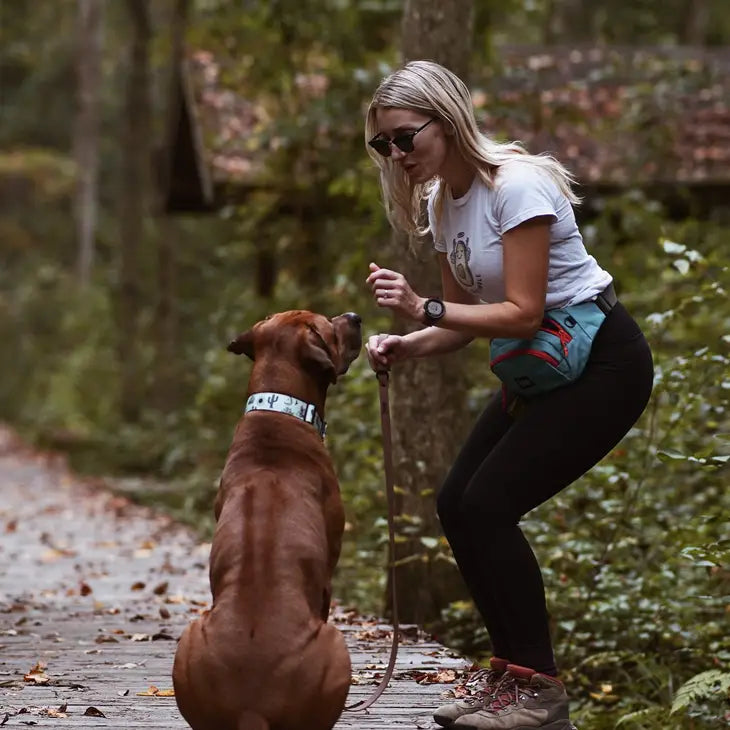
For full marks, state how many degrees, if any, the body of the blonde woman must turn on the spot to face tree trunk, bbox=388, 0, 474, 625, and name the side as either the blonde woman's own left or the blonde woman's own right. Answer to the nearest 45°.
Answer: approximately 90° to the blonde woman's own right

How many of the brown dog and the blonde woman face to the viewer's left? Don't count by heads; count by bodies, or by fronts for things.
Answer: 1

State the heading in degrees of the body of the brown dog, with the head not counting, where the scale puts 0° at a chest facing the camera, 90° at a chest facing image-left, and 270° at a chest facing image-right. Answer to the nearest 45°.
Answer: approximately 180°

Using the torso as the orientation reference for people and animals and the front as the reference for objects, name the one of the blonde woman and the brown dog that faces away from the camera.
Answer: the brown dog

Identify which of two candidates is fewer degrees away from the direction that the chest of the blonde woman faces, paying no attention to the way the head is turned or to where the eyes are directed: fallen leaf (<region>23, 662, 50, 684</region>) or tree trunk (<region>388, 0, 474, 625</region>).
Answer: the fallen leaf

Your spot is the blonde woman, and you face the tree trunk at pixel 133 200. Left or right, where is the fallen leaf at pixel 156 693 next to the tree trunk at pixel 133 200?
left

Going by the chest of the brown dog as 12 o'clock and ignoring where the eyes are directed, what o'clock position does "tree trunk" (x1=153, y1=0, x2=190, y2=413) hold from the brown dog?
The tree trunk is roughly at 12 o'clock from the brown dog.

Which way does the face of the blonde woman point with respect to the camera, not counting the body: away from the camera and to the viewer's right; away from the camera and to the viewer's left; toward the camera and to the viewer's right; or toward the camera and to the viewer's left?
toward the camera and to the viewer's left

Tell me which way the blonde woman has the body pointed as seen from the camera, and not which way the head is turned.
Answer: to the viewer's left

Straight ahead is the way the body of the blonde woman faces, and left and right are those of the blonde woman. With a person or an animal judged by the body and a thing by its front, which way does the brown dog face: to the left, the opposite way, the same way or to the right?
to the right
